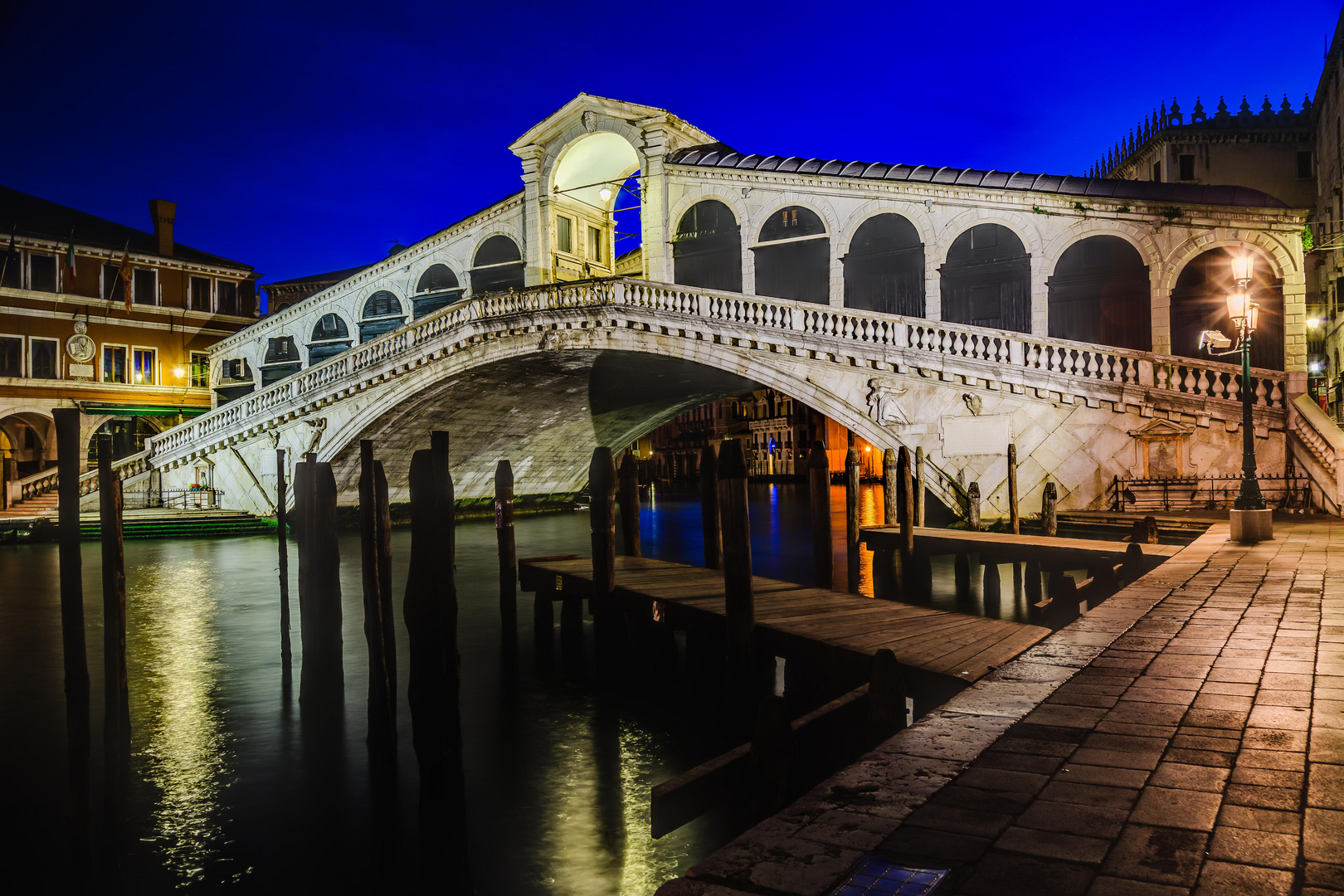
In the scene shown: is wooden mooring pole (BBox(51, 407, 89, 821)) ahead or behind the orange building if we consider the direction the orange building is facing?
ahead

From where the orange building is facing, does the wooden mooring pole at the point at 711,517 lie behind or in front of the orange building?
in front

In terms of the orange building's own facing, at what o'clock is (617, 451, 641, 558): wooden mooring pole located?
The wooden mooring pole is roughly at 1 o'clock from the orange building.

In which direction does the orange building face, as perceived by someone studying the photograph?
facing the viewer and to the right of the viewer

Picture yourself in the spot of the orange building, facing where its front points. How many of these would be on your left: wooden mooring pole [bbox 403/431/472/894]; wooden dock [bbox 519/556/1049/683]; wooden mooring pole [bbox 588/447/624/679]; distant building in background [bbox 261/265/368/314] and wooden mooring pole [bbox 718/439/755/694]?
1

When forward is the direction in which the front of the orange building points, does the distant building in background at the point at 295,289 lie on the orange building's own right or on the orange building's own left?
on the orange building's own left

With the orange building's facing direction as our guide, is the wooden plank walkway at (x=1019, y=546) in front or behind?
in front

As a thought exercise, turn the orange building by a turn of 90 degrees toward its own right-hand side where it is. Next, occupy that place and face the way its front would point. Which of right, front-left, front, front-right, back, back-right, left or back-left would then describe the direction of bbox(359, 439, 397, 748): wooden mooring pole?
front-left

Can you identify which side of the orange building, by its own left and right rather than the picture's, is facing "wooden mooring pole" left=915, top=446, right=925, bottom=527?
front

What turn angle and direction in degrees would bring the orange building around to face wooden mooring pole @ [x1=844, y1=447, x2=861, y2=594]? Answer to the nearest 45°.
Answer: approximately 45° to its right

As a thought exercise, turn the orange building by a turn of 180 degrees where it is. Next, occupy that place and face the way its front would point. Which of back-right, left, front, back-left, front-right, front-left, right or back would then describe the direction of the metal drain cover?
back-left
